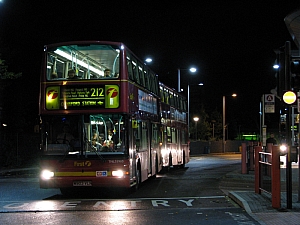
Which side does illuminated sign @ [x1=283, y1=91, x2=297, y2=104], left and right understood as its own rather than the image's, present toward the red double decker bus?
right

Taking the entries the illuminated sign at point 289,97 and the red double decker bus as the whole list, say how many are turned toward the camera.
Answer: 2

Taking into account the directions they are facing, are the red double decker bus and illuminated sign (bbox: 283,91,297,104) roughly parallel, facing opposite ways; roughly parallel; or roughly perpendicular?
roughly parallel

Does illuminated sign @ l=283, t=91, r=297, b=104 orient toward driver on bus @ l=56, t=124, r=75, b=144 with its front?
no

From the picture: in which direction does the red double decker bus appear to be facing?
toward the camera

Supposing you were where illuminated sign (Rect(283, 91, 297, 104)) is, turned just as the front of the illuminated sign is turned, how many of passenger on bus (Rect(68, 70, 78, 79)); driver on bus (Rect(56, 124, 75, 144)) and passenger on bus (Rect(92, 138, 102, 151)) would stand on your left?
0

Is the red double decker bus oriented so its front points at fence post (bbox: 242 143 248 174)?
no

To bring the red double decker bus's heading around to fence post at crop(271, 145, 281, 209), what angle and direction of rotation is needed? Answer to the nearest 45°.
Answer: approximately 45° to its left

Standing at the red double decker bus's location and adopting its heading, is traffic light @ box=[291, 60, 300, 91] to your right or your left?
on your left

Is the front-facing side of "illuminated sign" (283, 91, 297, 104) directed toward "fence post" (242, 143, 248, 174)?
no

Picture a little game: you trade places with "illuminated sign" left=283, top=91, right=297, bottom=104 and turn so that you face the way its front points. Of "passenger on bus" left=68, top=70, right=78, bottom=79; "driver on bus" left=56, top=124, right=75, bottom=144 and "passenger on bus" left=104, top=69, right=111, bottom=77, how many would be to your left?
0

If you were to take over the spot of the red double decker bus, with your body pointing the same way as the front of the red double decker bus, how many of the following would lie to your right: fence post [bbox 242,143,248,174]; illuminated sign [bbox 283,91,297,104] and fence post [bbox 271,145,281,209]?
0
